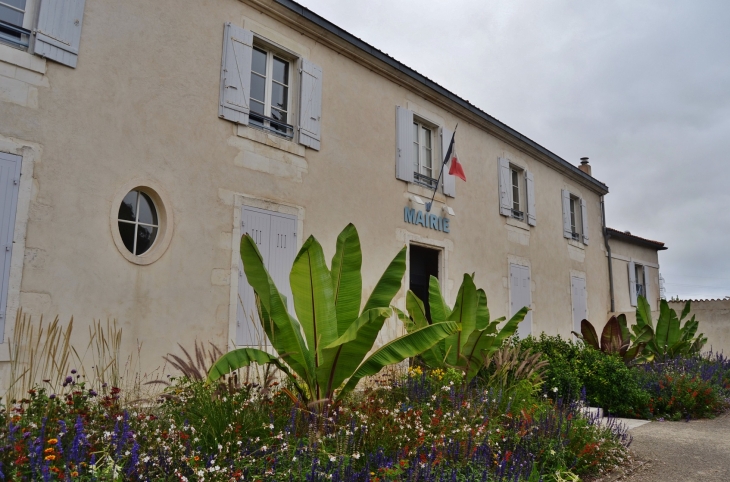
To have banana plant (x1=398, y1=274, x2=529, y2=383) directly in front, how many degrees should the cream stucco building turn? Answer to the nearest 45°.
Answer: approximately 45° to its left

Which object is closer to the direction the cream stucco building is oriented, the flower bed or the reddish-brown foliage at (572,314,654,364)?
the flower bed

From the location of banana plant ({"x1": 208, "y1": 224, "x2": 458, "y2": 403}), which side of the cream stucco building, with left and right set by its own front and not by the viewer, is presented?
front

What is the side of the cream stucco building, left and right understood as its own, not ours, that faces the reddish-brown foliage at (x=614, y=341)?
left

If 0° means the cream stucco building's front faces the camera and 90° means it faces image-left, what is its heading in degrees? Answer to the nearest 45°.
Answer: approximately 315°

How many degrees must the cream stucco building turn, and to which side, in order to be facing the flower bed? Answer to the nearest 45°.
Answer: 0° — it already faces it

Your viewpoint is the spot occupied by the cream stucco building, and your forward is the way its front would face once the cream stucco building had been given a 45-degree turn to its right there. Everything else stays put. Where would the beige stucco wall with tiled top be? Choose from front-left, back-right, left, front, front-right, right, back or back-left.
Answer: back-left
